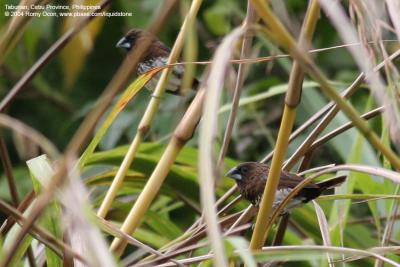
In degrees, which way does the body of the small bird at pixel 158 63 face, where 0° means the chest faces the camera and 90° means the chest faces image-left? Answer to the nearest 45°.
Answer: approximately 90°

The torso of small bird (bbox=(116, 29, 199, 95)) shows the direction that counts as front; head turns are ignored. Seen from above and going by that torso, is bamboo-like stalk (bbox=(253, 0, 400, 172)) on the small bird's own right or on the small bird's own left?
on the small bird's own left

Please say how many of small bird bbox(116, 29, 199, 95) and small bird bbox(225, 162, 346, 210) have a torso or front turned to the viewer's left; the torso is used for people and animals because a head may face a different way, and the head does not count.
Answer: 2

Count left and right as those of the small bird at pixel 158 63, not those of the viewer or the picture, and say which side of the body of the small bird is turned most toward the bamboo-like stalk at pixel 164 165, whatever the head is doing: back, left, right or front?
left

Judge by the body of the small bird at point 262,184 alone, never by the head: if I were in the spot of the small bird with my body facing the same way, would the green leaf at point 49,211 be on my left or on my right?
on my left

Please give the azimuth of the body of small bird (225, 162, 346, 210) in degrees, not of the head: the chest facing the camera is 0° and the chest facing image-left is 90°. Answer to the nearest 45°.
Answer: approximately 90°

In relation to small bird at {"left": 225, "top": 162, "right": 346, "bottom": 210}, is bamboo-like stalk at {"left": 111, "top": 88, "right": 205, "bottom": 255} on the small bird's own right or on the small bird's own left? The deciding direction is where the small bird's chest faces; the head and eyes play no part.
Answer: on the small bird's own left

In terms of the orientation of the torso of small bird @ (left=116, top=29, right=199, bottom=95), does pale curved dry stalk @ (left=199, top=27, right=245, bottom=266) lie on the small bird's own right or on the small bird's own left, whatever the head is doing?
on the small bird's own left
